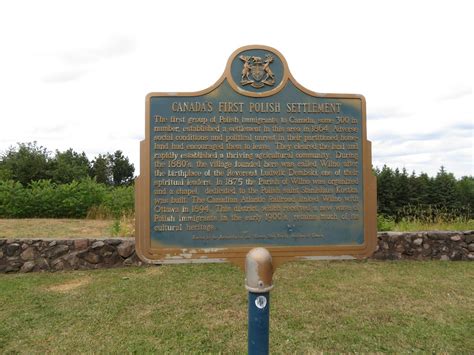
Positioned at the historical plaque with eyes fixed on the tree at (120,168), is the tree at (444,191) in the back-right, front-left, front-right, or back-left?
front-right

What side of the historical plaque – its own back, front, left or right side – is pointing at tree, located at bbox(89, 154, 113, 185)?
back

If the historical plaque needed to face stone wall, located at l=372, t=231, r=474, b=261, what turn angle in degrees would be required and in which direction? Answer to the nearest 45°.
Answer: approximately 135° to its left

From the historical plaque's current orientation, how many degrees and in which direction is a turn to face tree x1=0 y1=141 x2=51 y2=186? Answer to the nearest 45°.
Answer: approximately 135° to its right

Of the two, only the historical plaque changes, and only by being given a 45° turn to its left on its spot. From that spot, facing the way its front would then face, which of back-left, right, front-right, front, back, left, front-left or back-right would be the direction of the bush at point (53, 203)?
back

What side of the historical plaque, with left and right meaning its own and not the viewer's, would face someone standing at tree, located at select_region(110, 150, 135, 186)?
back

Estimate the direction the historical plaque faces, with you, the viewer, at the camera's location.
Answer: facing the viewer

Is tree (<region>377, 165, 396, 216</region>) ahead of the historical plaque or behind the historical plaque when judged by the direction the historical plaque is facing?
behind

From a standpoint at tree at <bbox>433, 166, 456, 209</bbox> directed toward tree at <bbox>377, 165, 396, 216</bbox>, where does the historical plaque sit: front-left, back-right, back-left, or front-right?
front-left
